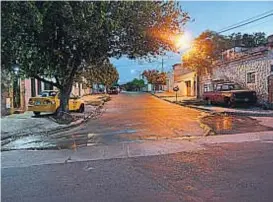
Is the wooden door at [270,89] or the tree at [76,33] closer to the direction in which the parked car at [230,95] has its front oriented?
the wooden door

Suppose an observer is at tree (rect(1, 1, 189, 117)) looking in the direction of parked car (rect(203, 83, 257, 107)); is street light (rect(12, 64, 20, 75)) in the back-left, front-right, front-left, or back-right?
back-left
